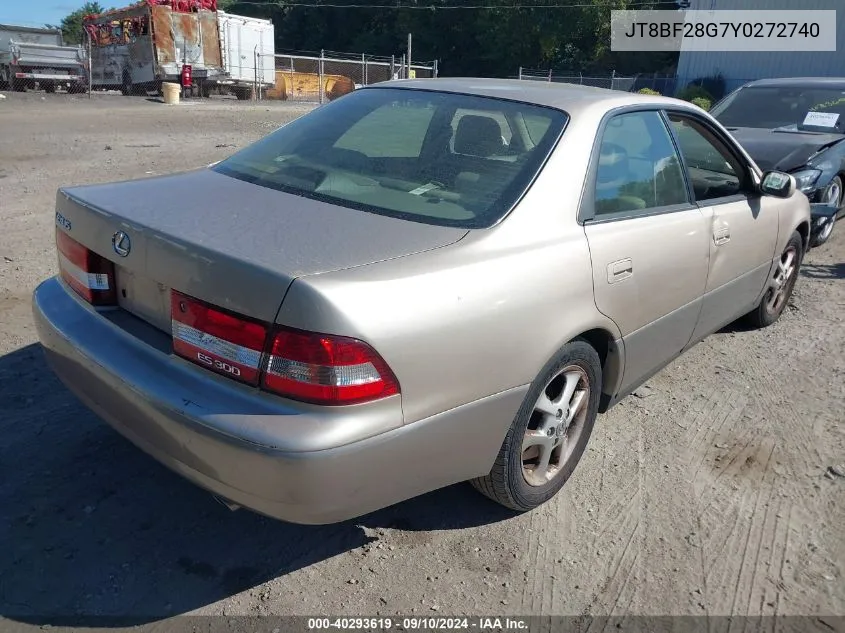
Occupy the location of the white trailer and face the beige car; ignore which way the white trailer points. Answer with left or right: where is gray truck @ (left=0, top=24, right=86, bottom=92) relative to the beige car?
right

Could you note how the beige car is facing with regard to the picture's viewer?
facing away from the viewer and to the right of the viewer

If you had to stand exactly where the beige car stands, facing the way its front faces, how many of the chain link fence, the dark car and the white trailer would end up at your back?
0

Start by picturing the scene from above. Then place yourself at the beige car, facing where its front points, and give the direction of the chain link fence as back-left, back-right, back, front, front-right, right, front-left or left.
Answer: front-left

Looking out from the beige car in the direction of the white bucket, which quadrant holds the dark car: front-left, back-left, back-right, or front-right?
front-right

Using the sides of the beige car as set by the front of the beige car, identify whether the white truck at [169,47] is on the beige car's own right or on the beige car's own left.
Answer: on the beige car's own left

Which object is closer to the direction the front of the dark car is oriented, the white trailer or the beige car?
the beige car

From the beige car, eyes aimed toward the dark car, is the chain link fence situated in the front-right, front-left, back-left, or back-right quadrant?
front-left

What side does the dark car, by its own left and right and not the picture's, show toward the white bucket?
right

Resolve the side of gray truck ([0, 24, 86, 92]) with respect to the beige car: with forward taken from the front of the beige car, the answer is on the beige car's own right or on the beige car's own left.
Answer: on the beige car's own left

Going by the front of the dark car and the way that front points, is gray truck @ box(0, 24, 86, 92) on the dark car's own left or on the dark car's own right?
on the dark car's own right

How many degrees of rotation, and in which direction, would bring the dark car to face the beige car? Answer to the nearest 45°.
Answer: approximately 45° to its left

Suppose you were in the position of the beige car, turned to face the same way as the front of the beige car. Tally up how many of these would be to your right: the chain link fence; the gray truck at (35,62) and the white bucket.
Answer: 0

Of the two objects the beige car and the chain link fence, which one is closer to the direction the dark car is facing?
the beige car
